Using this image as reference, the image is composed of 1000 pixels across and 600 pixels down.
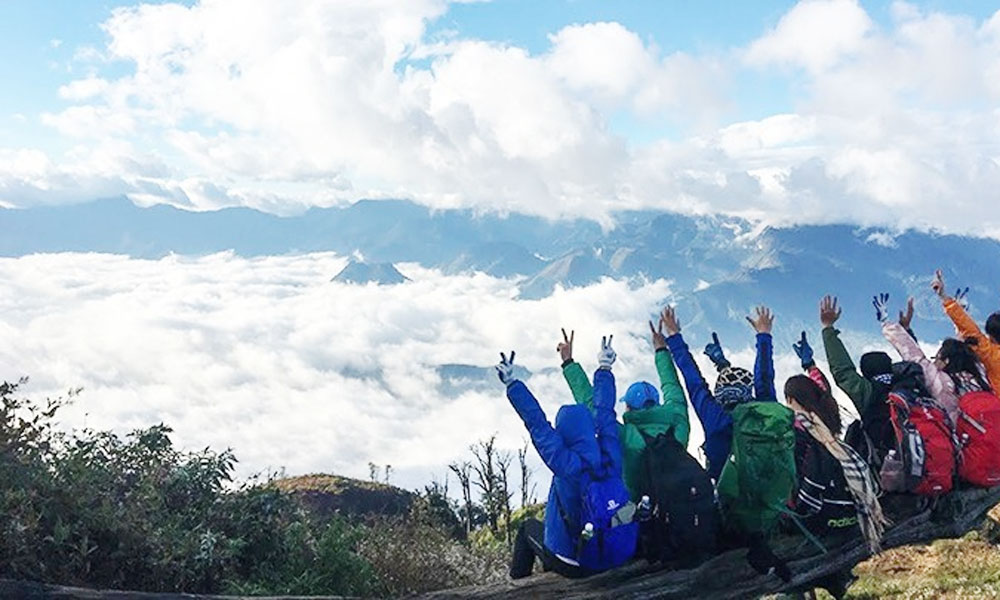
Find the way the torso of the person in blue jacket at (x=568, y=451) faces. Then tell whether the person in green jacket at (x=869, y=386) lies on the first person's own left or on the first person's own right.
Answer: on the first person's own right

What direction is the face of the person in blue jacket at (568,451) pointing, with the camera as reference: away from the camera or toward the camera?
away from the camera

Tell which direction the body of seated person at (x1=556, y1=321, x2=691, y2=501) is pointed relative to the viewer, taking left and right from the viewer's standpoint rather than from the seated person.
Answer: facing away from the viewer and to the left of the viewer

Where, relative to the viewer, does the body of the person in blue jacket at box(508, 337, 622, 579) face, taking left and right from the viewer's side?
facing away from the viewer and to the left of the viewer

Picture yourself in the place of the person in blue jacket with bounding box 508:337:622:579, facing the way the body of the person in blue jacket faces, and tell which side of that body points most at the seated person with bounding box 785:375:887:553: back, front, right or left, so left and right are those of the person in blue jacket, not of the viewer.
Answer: right

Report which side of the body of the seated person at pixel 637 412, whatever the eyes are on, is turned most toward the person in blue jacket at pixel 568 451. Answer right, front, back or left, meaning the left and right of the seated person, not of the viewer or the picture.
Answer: left

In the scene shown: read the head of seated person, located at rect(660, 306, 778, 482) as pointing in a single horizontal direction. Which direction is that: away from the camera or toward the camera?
away from the camera
